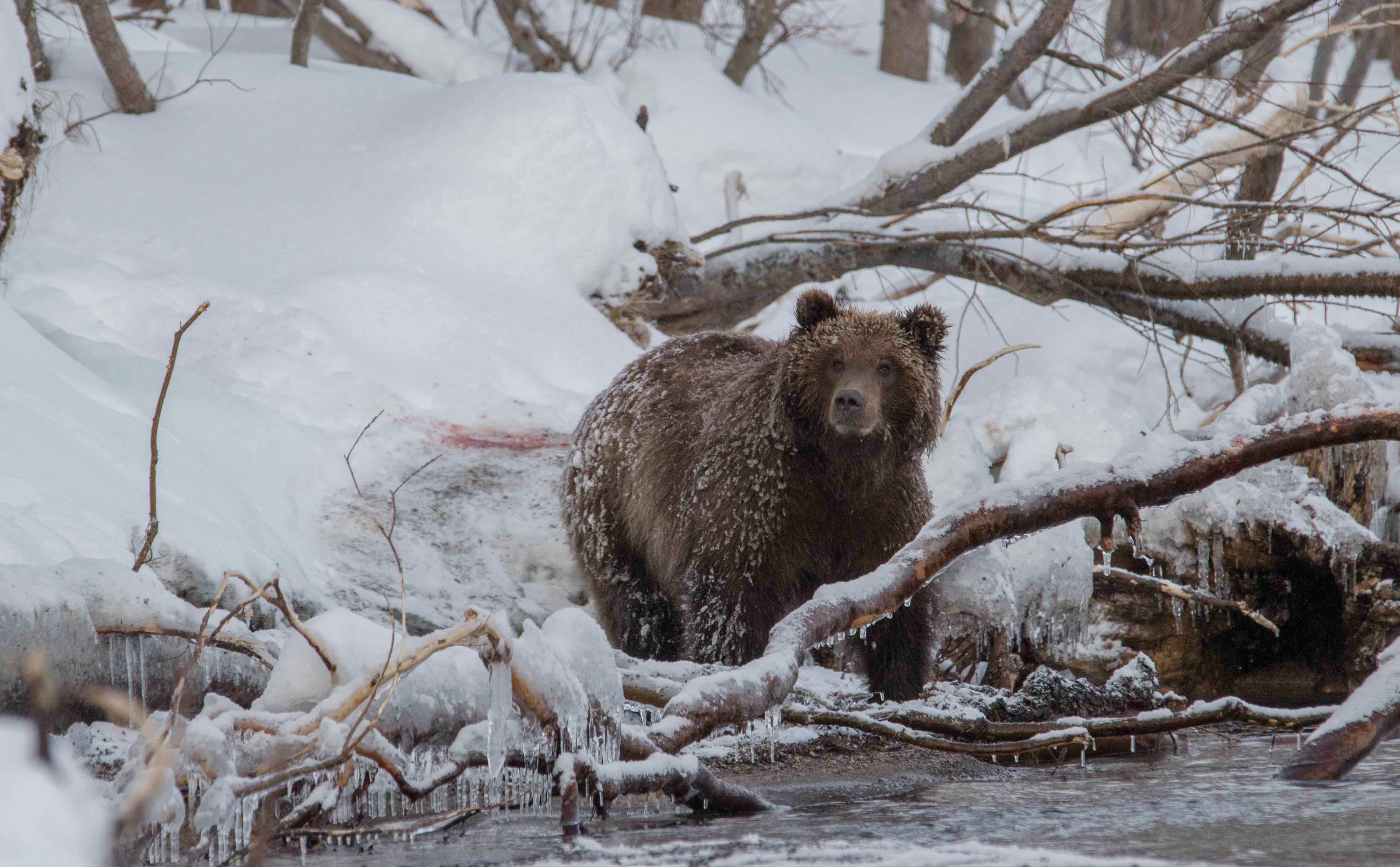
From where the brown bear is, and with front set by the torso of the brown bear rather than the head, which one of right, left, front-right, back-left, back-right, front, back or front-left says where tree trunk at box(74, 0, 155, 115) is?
back

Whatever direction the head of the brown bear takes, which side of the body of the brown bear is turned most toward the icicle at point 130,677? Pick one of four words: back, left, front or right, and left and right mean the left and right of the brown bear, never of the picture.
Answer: right

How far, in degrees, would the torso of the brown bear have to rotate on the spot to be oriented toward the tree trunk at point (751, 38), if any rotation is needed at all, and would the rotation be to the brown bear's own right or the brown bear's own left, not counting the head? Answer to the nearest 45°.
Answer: approximately 135° to the brown bear's own left

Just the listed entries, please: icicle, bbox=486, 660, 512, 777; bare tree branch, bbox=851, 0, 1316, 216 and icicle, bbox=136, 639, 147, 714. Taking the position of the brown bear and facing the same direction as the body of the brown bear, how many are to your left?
1

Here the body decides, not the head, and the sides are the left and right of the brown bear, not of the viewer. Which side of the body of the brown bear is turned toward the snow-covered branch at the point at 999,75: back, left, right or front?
left

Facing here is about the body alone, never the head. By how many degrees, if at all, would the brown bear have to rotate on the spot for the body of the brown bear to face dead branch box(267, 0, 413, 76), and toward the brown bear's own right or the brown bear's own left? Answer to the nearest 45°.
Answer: approximately 180°

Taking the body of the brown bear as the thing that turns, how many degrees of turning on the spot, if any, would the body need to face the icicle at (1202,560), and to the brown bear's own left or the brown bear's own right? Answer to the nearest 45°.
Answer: approximately 90° to the brown bear's own left

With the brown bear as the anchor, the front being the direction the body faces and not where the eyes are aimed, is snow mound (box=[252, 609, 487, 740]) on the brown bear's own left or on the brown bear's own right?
on the brown bear's own right

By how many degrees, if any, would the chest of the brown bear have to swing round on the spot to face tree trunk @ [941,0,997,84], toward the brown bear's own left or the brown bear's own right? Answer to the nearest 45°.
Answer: approximately 135° to the brown bear's own left

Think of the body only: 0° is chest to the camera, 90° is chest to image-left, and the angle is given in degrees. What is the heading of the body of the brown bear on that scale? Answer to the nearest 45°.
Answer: approximately 315°

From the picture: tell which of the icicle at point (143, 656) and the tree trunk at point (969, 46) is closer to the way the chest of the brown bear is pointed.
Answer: the icicle

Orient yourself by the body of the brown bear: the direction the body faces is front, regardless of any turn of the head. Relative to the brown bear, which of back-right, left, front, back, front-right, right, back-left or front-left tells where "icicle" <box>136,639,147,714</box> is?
right
